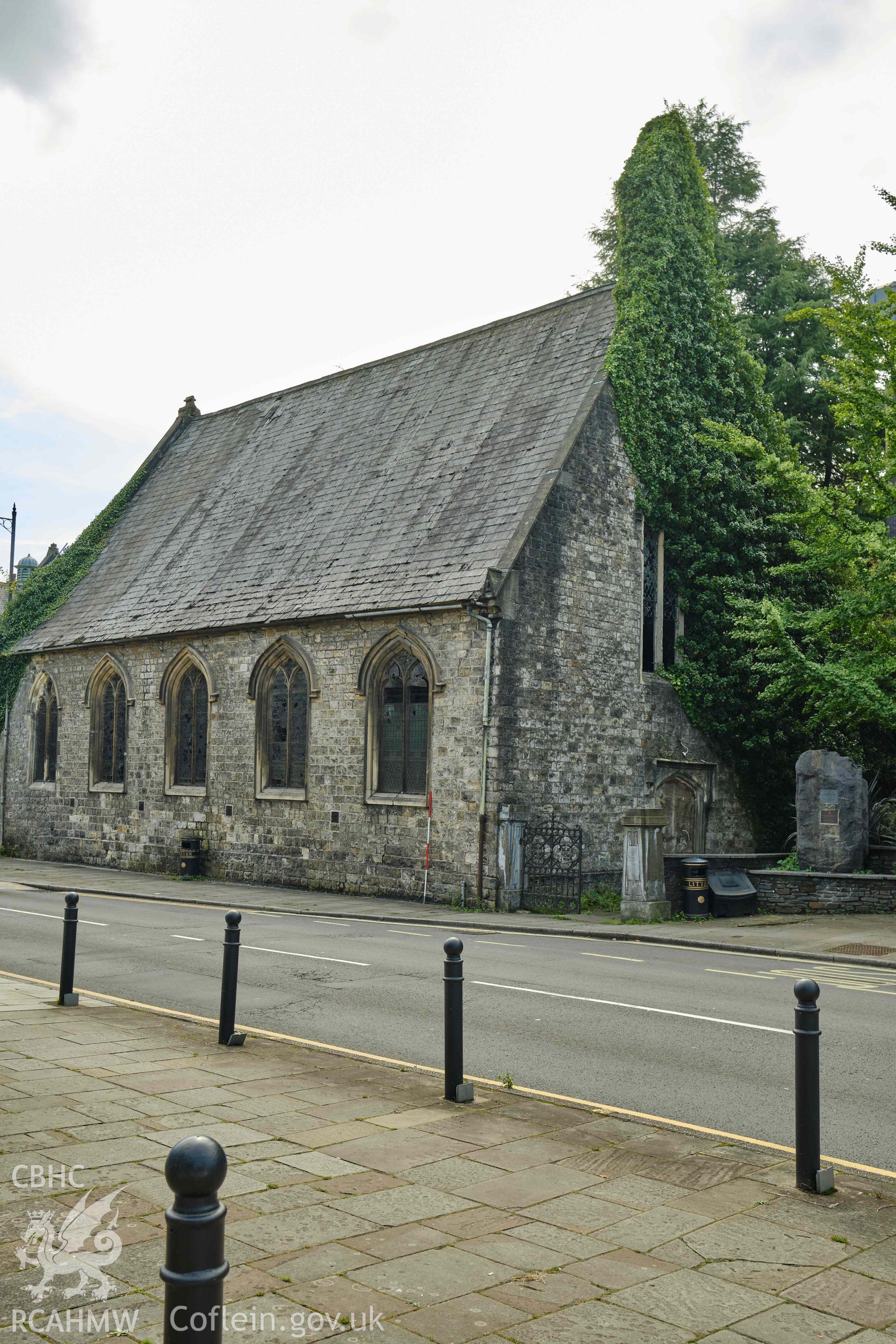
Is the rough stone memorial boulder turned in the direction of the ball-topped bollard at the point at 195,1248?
yes

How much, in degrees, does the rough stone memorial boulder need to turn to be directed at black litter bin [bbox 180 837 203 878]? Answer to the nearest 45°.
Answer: approximately 90° to its right

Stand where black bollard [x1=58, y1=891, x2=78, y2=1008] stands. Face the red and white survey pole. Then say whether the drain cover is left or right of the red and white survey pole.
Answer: right

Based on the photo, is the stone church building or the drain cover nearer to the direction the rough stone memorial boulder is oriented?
the drain cover

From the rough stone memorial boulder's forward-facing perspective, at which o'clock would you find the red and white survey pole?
The red and white survey pole is roughly at 3 o'clock from the rough stone memorial boulder.

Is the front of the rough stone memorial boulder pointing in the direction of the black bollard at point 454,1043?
yes

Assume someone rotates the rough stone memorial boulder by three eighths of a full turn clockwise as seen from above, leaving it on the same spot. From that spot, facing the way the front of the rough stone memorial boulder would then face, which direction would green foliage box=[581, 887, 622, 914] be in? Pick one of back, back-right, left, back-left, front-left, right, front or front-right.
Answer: front-left

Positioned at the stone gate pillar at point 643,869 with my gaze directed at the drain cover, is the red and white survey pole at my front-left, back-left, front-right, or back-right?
back-right

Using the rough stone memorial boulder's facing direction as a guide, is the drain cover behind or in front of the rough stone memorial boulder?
in front

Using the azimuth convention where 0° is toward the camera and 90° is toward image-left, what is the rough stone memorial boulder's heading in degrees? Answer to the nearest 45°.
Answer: approximately 0°

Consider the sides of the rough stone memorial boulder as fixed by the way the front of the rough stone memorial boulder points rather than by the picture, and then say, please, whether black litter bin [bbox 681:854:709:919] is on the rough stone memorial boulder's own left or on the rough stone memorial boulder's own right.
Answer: on the rough stone memorial boulder's own right

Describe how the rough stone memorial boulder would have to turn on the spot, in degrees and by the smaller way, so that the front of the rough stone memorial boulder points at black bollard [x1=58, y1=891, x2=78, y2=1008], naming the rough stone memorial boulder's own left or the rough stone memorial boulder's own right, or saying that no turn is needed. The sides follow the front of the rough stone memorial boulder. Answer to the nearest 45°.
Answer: approximately 45° to the rough stone memorial boulder's own right

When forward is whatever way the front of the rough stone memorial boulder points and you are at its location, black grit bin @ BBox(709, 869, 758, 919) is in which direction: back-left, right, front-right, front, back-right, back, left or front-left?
right

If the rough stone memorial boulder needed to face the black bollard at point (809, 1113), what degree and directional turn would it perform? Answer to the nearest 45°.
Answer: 0° — it already faces it
